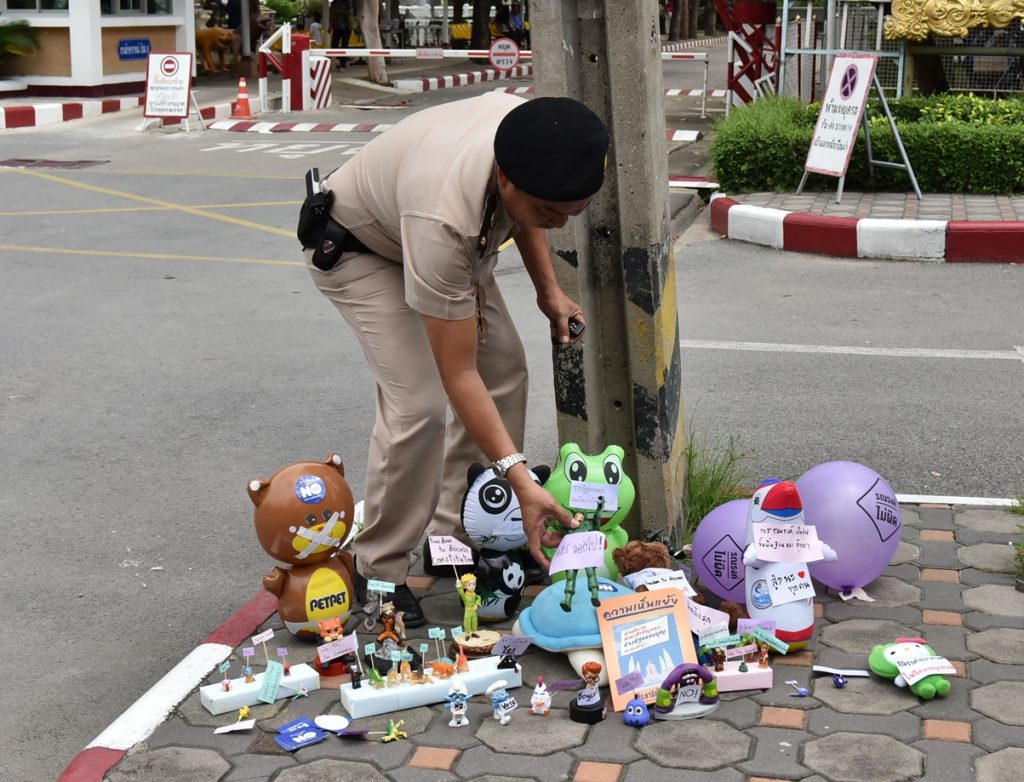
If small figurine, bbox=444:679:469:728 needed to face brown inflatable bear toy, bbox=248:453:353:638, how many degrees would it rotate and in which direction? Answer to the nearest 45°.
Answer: approximately 135° to its right

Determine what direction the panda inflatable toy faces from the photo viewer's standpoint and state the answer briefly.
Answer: facing the viewer

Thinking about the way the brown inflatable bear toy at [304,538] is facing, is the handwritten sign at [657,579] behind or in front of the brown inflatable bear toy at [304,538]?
in front

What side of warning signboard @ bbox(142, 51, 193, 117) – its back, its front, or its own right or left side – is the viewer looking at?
front

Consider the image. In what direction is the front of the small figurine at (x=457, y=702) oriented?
toward the camera

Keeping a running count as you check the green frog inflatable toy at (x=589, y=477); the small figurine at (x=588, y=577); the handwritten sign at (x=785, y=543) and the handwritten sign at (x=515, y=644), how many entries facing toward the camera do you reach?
4

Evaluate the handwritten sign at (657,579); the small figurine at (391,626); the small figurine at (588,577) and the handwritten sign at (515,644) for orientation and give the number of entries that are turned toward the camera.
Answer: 4
